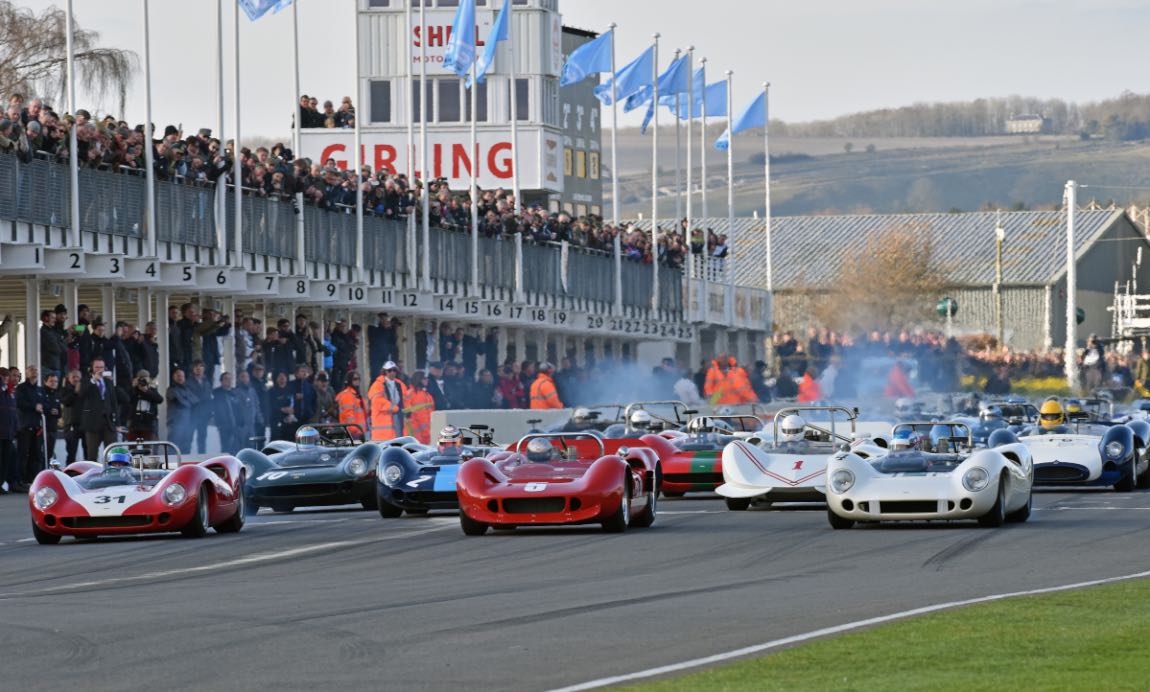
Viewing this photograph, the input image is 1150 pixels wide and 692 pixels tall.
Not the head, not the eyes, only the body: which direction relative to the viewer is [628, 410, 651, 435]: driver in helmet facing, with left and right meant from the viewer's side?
facing the viewer

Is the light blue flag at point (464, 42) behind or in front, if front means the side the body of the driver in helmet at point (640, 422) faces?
behind

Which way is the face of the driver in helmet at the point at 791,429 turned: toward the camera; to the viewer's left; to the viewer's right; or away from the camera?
toward the camera

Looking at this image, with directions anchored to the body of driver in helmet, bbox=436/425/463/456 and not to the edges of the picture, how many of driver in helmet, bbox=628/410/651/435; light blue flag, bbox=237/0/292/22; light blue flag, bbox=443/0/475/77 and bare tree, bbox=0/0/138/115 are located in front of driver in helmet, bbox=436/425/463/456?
0

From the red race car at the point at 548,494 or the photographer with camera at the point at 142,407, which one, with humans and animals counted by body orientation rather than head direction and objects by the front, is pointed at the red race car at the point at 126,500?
the photographer with camera

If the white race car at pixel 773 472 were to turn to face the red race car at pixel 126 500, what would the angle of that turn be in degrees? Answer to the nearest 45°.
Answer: approximately 45° to its right

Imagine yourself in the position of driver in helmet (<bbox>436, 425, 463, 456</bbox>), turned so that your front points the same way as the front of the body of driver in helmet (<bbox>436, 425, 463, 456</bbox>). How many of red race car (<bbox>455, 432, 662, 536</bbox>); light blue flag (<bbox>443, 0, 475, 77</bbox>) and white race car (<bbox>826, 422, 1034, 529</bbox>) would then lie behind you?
1

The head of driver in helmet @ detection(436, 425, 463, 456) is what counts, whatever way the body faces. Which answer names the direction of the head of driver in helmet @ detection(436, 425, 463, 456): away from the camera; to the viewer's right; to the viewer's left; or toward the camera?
toward the camera

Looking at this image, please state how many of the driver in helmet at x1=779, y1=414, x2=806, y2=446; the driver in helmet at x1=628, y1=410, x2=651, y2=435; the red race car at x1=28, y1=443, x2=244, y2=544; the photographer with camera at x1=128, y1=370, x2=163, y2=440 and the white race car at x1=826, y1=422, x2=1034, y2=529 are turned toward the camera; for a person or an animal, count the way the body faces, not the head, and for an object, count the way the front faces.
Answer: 5

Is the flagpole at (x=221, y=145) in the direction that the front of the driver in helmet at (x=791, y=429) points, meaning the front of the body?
no

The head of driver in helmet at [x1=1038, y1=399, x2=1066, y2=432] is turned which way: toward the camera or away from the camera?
toward the camera

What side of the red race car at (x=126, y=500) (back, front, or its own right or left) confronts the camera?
front

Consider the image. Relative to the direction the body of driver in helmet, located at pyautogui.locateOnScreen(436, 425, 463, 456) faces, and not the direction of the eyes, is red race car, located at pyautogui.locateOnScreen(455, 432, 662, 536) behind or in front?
in front

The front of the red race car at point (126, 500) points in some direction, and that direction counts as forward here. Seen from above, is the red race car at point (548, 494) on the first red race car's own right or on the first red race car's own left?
on the first red race car's own left

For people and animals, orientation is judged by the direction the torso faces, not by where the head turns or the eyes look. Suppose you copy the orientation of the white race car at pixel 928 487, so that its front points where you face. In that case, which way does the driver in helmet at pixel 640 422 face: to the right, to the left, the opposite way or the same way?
the same way

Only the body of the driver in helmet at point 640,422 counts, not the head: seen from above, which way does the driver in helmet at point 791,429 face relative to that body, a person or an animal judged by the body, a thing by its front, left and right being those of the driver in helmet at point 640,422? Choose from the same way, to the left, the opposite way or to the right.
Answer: the same way

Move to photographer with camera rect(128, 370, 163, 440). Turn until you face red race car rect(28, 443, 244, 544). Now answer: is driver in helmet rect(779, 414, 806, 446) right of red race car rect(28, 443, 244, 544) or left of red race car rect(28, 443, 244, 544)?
left

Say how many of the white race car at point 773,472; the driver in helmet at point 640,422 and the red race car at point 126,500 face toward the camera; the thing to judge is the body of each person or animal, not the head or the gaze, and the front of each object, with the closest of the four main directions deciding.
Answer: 3
